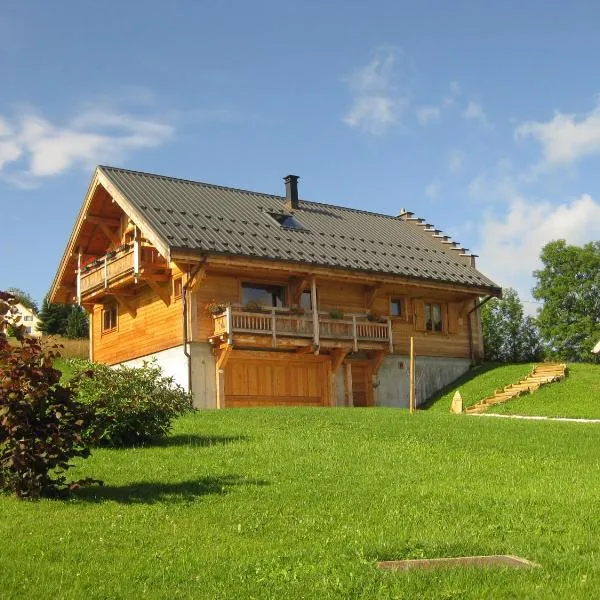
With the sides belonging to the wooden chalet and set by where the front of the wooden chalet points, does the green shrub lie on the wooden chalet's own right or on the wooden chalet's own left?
on the wooden chalet's own right

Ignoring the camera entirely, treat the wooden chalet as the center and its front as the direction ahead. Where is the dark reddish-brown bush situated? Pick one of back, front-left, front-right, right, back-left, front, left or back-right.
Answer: front-right

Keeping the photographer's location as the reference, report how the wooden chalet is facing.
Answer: facing the viewer and to the right of the viewer
